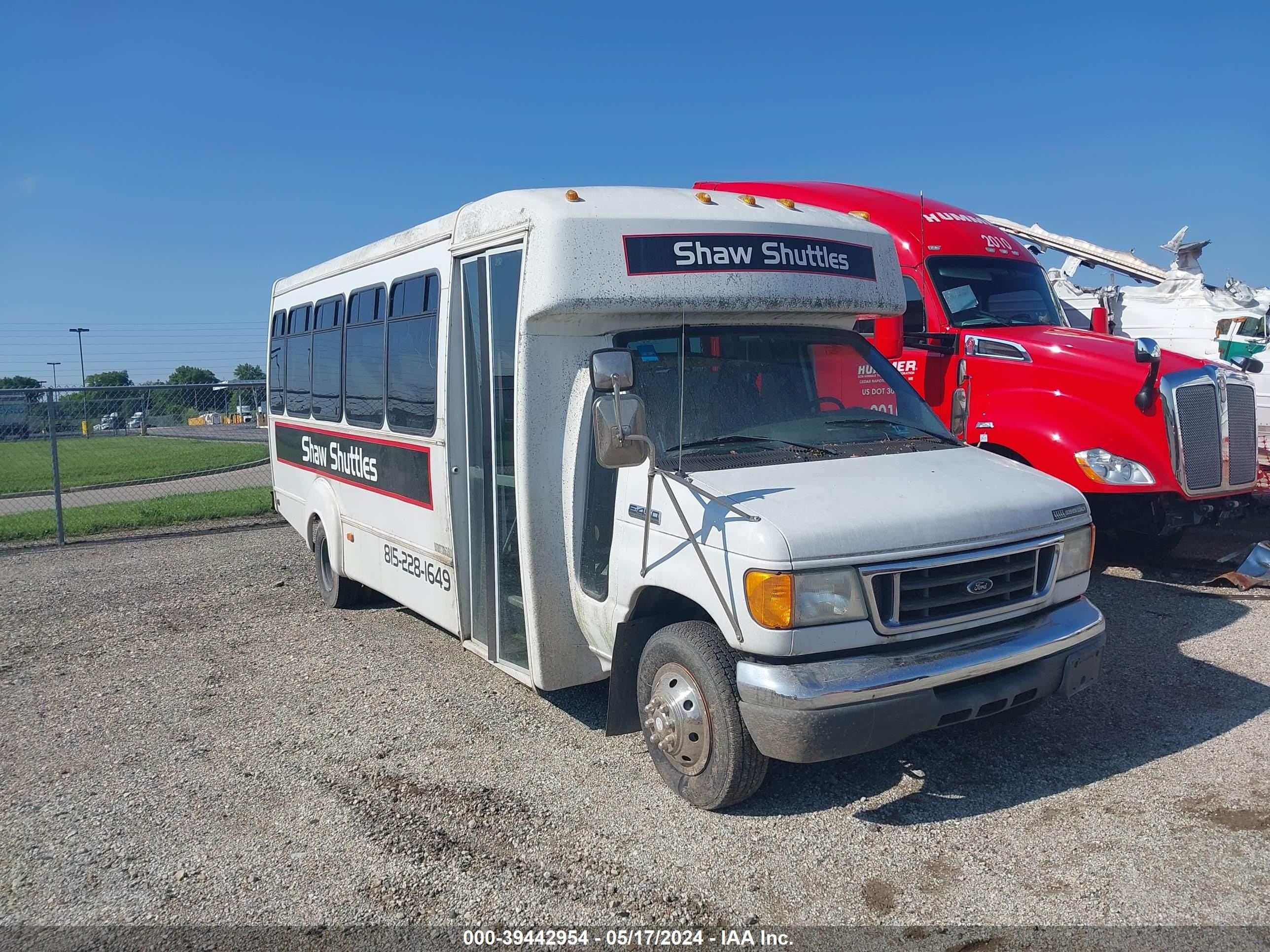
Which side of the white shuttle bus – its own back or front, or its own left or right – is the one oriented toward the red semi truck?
left

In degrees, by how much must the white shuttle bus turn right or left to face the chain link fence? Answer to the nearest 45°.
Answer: approximately 180°

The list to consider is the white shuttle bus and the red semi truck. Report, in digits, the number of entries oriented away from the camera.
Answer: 0

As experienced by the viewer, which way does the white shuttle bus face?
facing the viewer and to the right of the viewer

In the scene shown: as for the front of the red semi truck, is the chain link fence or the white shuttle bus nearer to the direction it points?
the white shuttle bus

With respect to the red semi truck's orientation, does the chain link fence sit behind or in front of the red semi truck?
behind
